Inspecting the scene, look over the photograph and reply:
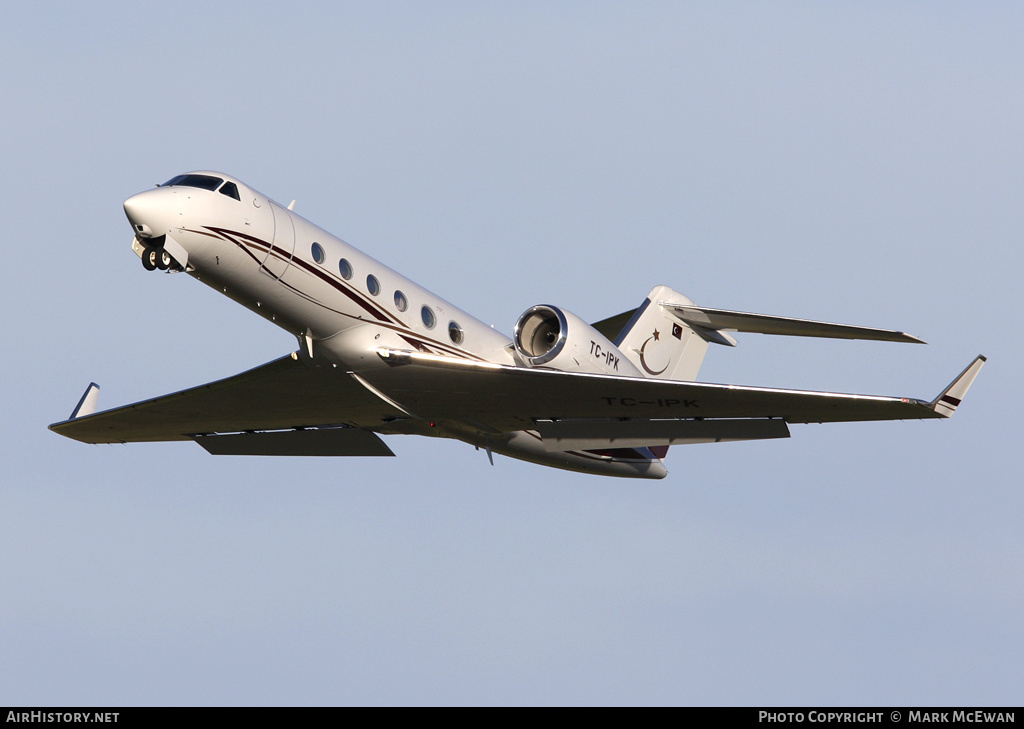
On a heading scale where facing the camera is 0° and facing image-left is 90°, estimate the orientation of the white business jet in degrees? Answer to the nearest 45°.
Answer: approximately 45°
